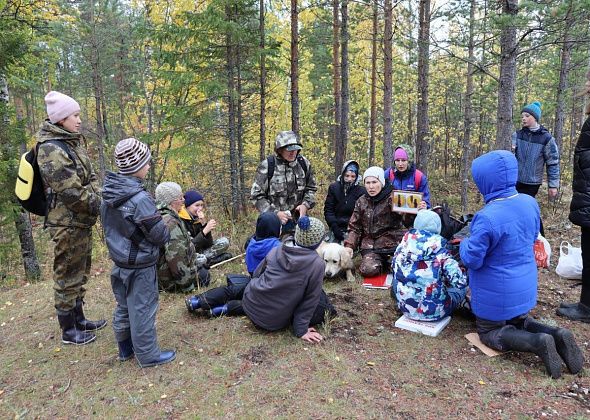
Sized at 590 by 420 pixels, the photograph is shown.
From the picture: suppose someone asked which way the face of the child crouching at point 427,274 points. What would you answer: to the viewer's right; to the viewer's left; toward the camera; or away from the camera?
away from the camera

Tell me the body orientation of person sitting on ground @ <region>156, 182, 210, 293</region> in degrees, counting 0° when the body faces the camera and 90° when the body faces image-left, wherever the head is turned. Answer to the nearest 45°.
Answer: approximately 270°

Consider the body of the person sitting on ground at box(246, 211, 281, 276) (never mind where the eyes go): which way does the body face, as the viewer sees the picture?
away from the camera

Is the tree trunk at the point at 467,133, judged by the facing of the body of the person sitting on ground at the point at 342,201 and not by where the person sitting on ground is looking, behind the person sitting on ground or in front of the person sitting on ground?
behind

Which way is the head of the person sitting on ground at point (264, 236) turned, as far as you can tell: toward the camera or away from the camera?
away from the camera

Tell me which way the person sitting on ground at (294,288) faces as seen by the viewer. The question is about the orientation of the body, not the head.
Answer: away from the camera

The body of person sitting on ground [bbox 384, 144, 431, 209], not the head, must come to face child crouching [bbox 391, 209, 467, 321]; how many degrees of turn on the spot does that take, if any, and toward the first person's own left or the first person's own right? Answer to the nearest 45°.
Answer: approximately 45° to the first person's own left

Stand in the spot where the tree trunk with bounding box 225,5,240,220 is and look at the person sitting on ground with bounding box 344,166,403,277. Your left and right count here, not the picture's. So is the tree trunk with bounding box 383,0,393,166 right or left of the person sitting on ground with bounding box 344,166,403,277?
left
